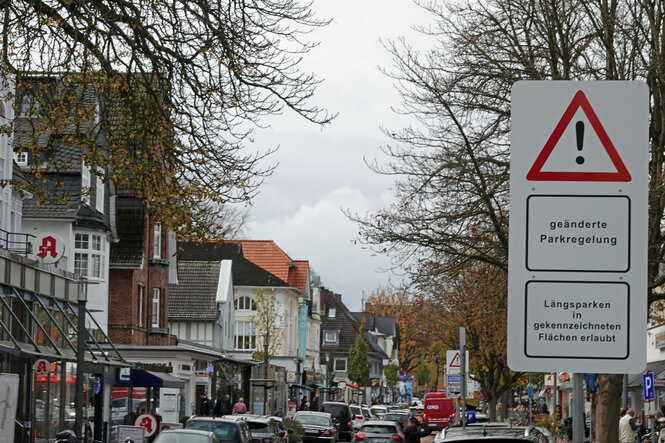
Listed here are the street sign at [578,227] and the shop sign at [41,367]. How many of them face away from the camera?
0

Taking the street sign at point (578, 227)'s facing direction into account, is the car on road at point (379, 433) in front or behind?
behind

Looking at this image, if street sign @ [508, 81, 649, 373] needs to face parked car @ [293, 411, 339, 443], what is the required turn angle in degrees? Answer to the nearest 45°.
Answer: approximately 180°

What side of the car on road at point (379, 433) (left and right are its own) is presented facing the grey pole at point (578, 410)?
back

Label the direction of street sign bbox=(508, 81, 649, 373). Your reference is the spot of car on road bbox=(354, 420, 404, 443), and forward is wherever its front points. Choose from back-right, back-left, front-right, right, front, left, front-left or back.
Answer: back

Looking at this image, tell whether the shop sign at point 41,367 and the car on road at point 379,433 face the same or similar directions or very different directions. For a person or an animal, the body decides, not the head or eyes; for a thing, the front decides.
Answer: very different directions

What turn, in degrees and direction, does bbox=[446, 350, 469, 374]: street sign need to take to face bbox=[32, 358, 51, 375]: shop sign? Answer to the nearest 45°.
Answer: approximately 90° to its right

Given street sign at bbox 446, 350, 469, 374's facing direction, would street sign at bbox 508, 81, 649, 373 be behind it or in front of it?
in front

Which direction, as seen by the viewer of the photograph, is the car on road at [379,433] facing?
facing away from the viewer

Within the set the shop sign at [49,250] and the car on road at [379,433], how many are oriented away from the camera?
1
